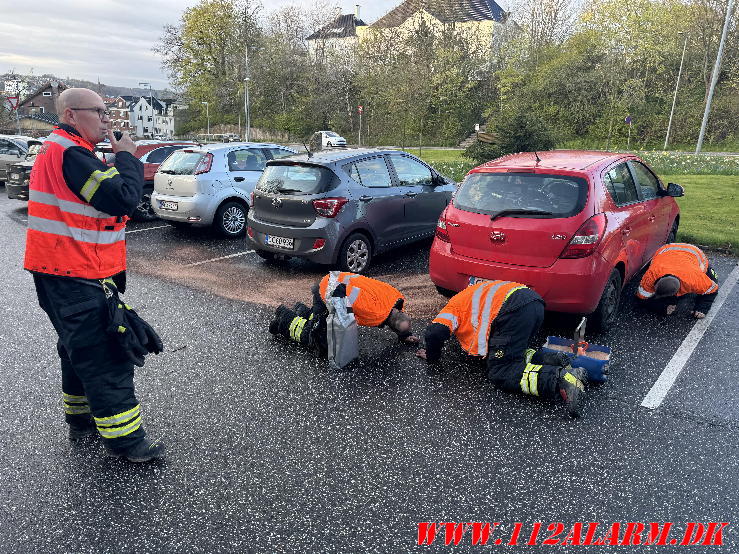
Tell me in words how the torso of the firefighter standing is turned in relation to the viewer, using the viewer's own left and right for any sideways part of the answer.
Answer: facing to the right of the viewer

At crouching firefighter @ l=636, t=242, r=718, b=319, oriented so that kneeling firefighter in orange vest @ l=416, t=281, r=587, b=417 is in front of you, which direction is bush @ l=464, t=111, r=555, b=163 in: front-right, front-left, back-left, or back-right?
back-right

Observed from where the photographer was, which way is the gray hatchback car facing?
facing away from the viewer and to the right of the viewer

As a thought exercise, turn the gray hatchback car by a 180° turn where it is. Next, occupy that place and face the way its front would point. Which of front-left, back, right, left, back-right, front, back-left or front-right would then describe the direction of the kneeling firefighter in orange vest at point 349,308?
front-left

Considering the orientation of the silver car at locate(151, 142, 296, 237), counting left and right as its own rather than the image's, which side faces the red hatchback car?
right

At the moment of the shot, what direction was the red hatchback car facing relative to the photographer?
facing away from the viewer and to the right of the viewer

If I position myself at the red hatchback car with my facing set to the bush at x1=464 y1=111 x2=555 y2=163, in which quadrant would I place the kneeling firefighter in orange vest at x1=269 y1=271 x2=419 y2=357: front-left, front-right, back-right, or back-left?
back-left

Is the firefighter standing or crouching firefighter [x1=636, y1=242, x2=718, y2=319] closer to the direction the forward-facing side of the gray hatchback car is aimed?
the crouching firefighter

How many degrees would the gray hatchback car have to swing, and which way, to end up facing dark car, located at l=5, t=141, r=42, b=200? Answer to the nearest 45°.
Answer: approximately 90° to its left

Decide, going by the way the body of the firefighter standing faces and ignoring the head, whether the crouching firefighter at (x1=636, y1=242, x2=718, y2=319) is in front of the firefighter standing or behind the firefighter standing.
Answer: in front

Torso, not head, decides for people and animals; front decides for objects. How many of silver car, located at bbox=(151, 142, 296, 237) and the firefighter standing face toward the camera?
0

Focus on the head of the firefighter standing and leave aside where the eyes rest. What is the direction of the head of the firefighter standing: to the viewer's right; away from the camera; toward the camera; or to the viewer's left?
to the viewer's right

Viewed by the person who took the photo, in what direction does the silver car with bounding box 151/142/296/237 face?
facing away from the viewer and to the right of the viewer
